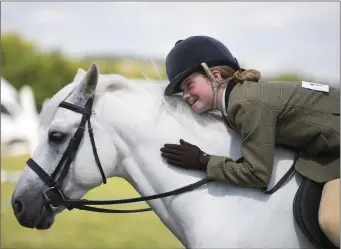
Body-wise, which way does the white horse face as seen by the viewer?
to the viewer's left
